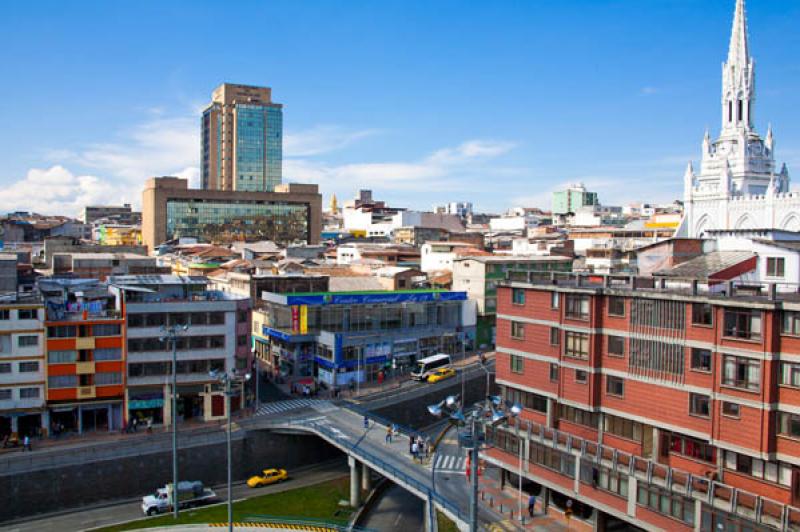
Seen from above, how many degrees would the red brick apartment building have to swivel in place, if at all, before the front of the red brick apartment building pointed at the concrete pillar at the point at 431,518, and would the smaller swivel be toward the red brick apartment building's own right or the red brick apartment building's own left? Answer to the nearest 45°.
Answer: approximately 45° to the red brick apartment building's own right

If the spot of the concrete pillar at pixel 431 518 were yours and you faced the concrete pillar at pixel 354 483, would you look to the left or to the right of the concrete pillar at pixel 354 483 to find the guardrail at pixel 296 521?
left

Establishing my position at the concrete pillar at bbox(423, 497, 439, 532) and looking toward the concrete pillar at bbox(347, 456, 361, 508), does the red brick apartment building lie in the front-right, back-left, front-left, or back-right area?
back-right

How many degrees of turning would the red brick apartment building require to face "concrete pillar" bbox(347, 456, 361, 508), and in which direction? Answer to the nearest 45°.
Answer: approximately 45° to its right

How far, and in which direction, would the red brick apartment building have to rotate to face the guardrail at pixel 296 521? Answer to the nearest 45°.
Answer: approximately 45° to its right

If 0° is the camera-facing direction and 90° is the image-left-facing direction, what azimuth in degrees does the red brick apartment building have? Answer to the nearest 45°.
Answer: approximately 45°
